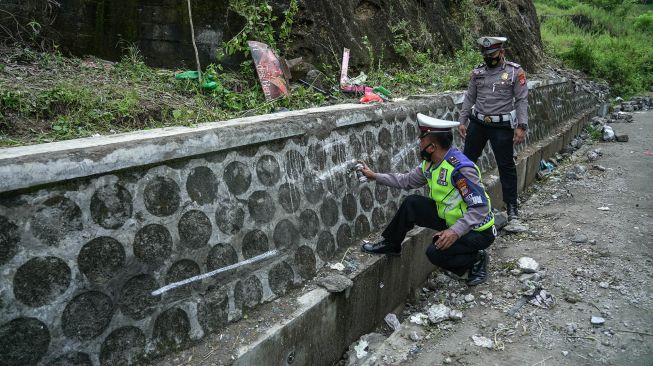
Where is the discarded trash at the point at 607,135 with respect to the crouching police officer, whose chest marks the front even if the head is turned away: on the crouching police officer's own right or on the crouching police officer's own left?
on the crouching police officer's own right

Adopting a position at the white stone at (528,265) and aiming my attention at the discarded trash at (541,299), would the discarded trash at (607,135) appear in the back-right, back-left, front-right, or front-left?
back-left

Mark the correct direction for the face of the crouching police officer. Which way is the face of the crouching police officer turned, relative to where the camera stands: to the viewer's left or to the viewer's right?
to the viewer's left

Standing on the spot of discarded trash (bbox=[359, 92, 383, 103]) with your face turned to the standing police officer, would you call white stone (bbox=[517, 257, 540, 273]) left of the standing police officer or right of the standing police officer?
right

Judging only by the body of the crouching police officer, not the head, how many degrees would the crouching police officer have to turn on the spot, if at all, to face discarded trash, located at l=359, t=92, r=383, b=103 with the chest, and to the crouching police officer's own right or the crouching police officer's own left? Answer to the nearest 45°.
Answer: approximately 45° to the crouching police officer's own right

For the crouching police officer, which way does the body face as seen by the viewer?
to the viewer's left

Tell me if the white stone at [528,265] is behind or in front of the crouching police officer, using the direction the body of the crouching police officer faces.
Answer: behind
